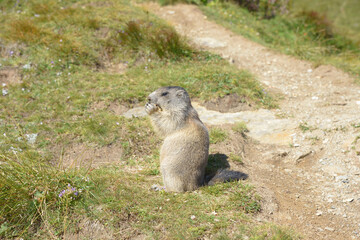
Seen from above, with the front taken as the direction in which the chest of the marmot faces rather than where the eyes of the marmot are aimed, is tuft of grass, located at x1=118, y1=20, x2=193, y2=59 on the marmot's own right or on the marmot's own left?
on the marmot's own right

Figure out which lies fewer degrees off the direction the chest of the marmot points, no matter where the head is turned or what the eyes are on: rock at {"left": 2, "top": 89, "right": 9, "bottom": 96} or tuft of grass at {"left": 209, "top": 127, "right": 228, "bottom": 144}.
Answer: the rock

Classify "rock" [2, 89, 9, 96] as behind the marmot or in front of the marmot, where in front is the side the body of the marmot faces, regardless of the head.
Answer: in front

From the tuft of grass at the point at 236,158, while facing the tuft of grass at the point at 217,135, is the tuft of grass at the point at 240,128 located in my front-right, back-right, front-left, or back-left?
front-right

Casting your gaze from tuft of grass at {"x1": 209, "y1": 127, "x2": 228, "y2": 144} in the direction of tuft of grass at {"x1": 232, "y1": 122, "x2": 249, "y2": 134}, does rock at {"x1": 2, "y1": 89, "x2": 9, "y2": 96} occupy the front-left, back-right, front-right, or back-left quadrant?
back-left

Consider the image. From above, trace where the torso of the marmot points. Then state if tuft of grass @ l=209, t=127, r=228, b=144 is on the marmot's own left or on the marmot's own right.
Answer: on the marmot's own right

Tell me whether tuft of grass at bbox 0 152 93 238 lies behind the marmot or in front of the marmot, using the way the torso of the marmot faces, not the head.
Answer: in front

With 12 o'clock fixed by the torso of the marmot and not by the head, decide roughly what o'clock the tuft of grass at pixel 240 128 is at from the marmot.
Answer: The tuft of grass is roughly at 4 o'clock from the marmot.

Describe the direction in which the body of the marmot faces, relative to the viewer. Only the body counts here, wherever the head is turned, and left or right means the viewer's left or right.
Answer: facing to the left of the viewer

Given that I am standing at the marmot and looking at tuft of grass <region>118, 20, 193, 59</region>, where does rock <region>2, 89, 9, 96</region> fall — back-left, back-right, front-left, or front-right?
front-left
